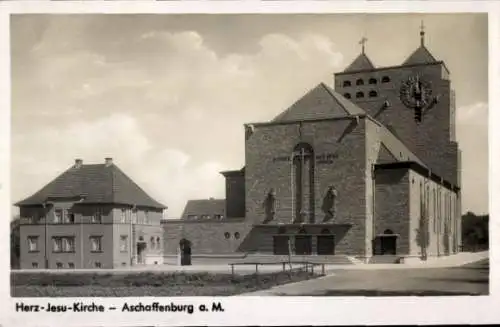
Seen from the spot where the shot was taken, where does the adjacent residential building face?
facing the viewer and to the right of the viewer

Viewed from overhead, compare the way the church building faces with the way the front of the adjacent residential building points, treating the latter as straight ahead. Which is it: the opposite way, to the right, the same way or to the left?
to the right

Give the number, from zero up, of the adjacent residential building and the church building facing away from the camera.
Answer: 0

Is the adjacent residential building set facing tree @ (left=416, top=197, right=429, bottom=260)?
no

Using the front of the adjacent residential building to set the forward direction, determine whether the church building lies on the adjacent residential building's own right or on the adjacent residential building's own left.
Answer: on the adjacent residential building's own left

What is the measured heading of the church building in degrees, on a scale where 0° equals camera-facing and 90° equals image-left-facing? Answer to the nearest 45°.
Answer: approximately 45°

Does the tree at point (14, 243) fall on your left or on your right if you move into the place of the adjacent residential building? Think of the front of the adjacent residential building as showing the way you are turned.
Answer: on your right

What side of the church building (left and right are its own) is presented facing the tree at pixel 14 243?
right
